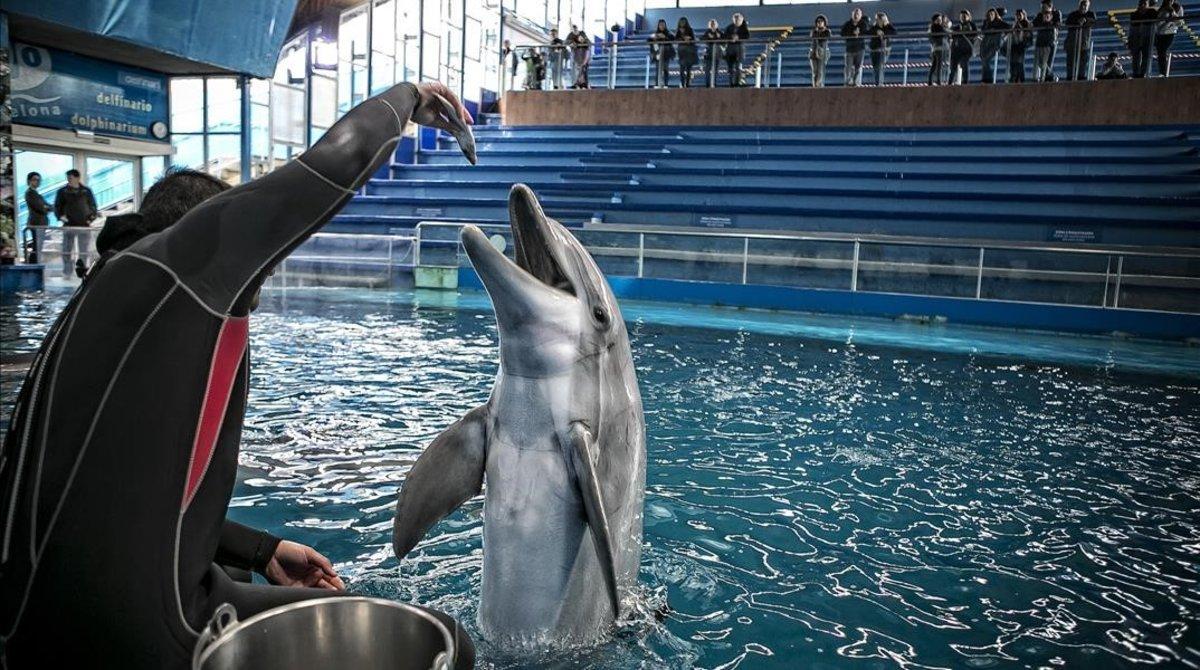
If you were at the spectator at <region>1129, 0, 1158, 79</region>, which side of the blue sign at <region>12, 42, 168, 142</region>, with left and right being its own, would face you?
front

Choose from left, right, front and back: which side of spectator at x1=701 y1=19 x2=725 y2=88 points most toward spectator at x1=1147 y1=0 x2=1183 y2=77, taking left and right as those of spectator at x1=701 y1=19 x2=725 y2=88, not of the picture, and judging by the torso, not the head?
left

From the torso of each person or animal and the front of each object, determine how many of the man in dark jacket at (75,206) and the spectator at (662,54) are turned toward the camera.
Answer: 2

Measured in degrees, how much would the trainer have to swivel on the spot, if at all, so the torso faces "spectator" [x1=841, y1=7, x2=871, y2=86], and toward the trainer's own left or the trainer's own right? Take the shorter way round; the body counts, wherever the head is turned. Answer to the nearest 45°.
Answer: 0° — they already face them

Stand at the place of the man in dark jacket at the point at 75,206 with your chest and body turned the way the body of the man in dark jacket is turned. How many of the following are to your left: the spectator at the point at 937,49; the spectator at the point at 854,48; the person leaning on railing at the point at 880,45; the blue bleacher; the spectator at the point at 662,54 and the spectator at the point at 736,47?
6

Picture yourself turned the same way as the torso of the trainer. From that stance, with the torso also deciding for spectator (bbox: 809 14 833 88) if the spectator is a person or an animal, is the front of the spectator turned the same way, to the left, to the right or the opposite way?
the opposite way

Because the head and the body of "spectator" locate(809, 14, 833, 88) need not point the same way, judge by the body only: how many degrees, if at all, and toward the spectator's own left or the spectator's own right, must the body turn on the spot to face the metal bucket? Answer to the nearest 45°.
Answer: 0° — they already face it

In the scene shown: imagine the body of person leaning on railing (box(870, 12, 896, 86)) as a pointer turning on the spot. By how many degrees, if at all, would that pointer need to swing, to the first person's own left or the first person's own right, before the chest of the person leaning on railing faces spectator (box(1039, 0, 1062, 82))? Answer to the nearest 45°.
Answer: approximately 90° to the first person's own left
